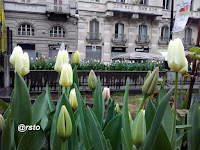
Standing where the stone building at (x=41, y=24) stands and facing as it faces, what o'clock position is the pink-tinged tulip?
The pink-tinged tulip is roughly at 12 o'clock from the stone building.

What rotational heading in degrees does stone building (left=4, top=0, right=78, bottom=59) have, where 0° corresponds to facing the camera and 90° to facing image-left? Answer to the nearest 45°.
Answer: approximately 0°

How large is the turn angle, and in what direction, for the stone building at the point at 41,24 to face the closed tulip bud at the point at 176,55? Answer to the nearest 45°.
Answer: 0° — it already faces it

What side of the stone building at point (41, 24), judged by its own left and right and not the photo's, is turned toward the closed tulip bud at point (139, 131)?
front

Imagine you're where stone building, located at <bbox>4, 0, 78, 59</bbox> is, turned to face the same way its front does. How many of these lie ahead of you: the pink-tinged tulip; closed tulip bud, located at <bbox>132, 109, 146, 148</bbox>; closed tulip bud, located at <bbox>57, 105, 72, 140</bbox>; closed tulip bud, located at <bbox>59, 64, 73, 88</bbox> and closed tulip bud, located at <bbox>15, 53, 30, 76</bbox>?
5

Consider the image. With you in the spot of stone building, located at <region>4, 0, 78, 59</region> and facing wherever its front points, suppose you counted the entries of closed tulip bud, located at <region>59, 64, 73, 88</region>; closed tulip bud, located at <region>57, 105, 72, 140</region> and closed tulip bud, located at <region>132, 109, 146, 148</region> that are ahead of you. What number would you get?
3

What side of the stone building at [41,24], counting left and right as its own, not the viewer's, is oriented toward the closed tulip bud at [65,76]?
front
